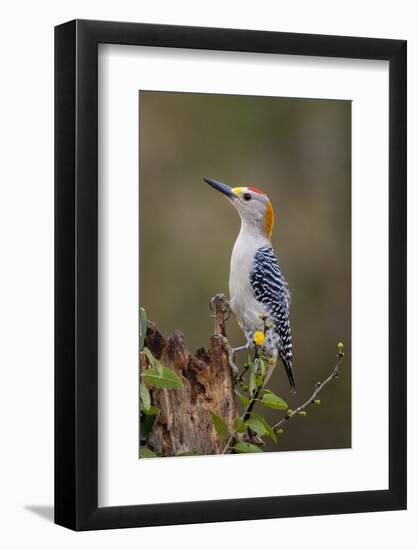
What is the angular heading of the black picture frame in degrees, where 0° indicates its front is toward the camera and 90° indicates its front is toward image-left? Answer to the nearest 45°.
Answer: approximately 315°
